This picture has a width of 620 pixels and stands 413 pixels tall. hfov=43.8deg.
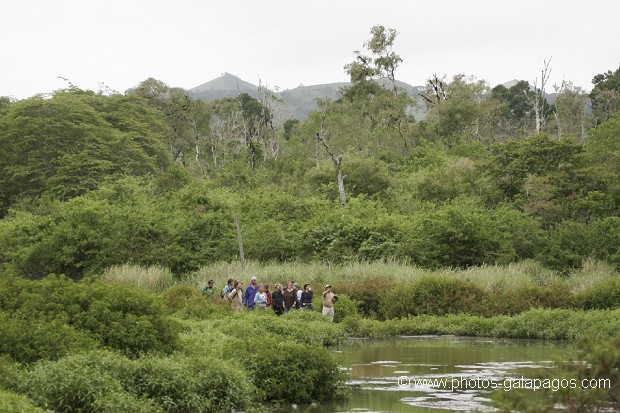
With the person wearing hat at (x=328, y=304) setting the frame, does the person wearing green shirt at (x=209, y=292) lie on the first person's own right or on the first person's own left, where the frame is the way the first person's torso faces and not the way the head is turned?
on the first person's own right

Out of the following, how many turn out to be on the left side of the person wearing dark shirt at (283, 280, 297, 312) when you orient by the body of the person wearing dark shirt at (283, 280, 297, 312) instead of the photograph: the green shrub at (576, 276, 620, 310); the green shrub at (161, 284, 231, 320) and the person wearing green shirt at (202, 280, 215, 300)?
1

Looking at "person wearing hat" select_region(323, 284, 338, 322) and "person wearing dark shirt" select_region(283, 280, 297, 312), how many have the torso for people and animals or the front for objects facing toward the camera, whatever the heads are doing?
2

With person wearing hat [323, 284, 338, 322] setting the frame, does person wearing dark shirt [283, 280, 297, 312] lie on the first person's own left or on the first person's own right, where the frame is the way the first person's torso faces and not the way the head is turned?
on the first person's own right

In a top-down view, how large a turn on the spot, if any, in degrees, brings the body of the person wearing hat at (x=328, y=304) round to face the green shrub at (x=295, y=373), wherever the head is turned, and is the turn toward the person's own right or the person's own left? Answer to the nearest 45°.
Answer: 0° — they already face it

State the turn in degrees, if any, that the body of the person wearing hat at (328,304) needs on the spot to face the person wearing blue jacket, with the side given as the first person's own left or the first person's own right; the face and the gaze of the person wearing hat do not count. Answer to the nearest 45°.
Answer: approximately 135° to the first person's own right

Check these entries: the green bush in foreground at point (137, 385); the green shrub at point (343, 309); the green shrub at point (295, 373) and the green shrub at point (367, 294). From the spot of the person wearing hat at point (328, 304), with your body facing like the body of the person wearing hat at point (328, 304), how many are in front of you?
2

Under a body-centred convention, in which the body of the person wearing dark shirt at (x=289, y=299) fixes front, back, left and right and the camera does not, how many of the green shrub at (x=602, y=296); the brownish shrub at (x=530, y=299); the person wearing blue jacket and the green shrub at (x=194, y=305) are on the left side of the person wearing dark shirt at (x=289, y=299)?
2

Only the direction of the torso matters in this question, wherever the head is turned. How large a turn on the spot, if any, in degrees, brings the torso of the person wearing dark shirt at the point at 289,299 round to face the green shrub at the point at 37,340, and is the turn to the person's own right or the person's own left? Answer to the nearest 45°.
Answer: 0° — they already face it

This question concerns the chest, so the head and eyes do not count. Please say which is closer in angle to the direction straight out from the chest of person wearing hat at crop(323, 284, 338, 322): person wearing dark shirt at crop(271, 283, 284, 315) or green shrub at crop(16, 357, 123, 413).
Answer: the green shrub

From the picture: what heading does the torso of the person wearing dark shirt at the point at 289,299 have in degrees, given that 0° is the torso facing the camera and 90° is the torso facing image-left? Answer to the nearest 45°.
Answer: approximately 0°

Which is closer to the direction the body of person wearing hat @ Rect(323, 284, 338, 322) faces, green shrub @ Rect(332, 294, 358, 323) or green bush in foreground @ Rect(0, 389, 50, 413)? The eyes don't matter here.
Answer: the green bush in foreground

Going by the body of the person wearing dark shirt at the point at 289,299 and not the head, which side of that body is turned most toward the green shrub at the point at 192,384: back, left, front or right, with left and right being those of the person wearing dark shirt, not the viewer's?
front
